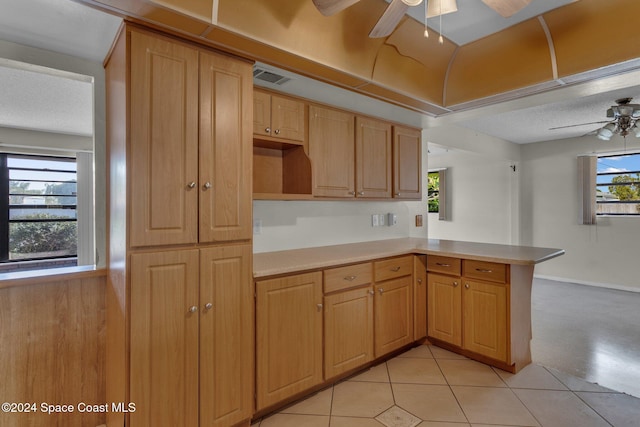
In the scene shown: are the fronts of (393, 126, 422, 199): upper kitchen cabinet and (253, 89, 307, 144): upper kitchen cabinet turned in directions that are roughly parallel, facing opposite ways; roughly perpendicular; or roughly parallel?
roughly parallel

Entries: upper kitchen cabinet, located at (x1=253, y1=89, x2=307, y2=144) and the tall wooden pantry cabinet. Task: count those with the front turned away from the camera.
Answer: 0

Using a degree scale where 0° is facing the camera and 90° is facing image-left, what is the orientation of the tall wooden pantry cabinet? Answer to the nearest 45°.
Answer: approximately 315°

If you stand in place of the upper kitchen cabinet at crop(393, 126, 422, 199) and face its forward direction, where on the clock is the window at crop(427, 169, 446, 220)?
The window is roughly at 8 o'clock from the upper kitchen cabinet.

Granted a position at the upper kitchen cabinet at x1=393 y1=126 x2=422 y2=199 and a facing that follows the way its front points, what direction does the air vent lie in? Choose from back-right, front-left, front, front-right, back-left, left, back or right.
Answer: right

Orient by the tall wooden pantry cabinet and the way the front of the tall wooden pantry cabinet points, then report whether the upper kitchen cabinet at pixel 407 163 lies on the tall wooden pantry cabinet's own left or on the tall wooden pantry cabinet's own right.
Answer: on the tall wooden pantry cabinet's own left

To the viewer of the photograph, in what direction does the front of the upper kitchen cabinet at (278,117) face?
facing the viewer and to the right of the viewer

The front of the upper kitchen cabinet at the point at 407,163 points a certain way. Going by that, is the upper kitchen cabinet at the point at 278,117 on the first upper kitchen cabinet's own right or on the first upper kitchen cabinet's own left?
on the first upper kitchen cabinet's own right

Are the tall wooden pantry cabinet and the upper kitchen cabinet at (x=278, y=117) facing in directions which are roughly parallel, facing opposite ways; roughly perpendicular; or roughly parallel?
roughly parallel

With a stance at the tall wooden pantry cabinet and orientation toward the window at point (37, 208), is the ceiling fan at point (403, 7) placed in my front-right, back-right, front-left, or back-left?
back-right

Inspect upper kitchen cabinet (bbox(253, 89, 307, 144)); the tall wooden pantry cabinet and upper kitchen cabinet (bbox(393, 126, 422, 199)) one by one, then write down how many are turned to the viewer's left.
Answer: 0

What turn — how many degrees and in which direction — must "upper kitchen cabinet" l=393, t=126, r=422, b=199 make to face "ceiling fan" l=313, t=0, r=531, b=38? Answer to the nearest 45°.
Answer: approximately 45° to its right
